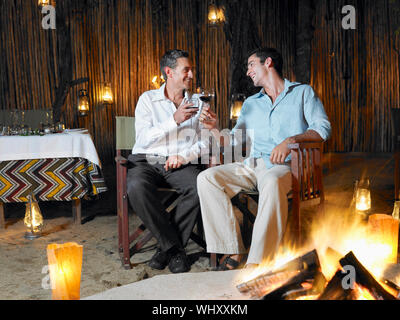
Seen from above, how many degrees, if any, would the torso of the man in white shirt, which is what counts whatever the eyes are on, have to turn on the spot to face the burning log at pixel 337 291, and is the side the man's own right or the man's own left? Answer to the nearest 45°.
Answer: approximately 45° to the man's own right

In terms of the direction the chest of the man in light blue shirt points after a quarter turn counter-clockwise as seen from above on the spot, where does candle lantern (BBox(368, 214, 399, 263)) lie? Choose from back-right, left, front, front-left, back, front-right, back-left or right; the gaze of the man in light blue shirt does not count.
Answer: front

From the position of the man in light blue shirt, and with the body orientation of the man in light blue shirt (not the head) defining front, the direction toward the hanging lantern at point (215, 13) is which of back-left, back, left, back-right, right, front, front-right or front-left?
back-right

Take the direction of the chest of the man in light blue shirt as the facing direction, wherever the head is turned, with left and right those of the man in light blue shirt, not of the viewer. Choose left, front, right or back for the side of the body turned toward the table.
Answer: right

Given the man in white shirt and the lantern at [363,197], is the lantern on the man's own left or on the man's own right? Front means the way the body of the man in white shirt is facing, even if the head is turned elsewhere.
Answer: on the man's own left

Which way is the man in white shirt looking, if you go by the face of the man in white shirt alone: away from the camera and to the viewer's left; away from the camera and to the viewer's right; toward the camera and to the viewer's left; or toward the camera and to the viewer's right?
toward the camera and to the viewer's right

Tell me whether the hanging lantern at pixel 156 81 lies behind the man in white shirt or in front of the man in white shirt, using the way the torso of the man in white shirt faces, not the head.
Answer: behind

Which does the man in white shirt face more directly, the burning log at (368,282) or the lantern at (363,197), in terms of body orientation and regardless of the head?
the burning log

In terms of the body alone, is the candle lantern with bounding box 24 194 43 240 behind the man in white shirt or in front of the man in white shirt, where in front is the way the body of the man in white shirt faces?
behind
